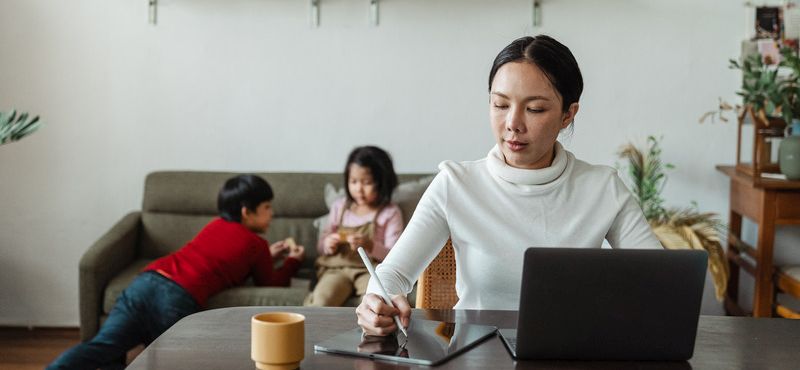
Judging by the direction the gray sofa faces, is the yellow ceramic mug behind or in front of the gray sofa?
in front

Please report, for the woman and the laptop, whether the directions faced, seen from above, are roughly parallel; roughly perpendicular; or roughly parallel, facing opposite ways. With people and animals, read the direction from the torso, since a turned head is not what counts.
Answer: roughly parallel, facing opposite ways

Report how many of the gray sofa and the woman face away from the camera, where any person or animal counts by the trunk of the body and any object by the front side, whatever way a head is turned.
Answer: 0

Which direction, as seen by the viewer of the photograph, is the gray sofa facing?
facing the viewer

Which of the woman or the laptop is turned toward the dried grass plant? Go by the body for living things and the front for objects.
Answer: the laptop

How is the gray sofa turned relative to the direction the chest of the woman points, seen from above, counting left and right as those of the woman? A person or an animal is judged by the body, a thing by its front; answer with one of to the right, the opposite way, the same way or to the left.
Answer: the same way

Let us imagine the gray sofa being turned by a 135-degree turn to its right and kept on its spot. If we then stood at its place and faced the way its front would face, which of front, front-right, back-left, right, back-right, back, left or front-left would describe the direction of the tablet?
back-left

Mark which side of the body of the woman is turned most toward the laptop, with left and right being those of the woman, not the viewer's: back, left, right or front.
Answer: front

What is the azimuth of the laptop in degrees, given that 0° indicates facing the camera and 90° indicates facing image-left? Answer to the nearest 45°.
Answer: approximately 180°

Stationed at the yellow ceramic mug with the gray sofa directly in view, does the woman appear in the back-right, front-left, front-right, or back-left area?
front-right

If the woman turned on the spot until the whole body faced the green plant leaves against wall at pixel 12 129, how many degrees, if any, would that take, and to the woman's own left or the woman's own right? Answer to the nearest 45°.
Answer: approximately 135° to the woman's own right

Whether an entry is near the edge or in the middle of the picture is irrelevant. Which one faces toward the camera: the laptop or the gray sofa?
the gray sofa

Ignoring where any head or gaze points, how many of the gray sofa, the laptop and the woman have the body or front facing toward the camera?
2

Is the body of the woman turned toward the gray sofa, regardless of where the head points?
no

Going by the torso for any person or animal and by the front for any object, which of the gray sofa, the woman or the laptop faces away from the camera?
the laptop

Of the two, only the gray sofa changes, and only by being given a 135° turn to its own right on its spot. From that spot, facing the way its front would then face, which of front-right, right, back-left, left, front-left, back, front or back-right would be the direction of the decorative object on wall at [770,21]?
back-right

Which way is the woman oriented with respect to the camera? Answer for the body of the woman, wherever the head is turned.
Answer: toward the camera
